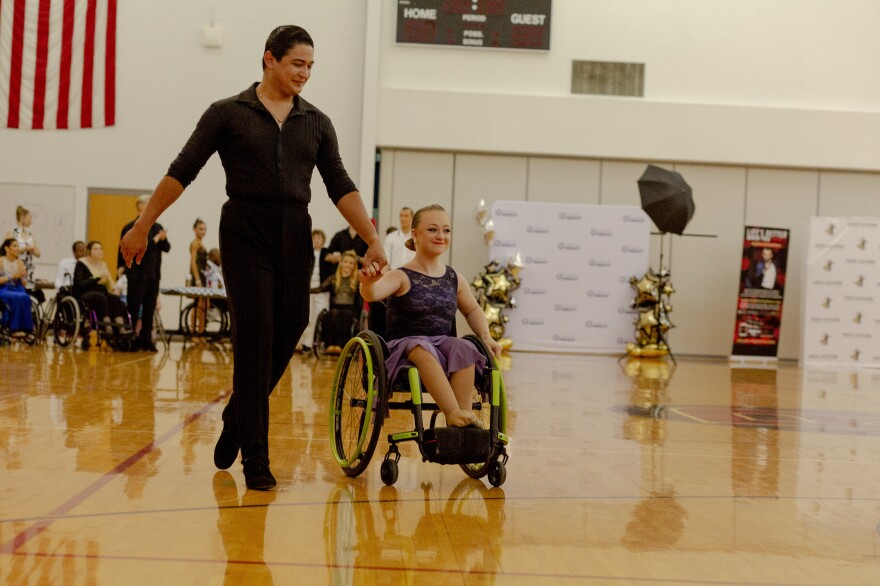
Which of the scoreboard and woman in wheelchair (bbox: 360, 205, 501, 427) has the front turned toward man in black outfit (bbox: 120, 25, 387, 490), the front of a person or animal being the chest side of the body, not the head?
the scoreboard

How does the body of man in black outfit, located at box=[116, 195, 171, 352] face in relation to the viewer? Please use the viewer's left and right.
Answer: facing to the right of the viewer

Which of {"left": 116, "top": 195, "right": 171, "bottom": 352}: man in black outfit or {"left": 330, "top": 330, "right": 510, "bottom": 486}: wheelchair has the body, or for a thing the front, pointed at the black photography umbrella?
the man in black outfit

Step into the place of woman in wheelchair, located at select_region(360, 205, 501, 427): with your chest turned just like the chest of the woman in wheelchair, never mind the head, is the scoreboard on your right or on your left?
on your left

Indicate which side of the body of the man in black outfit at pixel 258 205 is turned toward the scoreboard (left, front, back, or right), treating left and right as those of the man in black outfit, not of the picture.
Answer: back

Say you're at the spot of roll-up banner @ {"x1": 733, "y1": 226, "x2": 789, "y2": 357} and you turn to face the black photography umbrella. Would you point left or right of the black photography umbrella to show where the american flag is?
right

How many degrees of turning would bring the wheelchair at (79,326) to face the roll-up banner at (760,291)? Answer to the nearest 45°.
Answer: approximately 45° to its left

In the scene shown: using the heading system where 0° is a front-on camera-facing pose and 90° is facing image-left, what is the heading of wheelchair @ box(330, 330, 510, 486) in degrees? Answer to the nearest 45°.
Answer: approximately 315°
